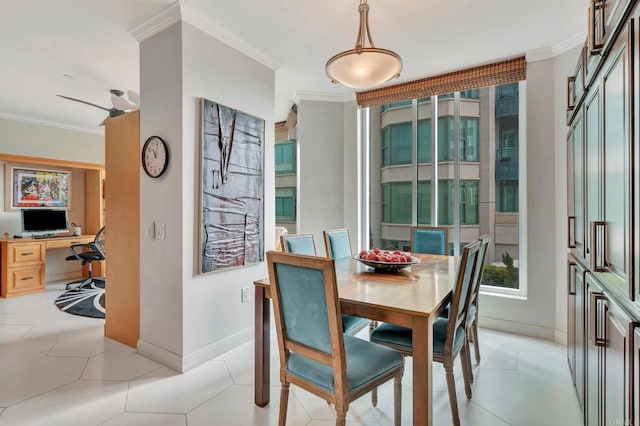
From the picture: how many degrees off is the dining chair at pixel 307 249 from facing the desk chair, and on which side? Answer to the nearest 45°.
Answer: approximately 180°

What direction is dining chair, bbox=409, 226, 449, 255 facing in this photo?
toward the camera

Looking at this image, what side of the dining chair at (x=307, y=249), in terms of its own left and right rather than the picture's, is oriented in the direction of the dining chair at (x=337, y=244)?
left

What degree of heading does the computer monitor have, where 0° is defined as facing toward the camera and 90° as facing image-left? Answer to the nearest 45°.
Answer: approximately 0°

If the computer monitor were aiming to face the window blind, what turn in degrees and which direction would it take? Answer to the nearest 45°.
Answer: approximately 45° to its left

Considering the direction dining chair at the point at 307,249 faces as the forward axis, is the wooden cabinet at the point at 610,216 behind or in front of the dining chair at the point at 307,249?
in front

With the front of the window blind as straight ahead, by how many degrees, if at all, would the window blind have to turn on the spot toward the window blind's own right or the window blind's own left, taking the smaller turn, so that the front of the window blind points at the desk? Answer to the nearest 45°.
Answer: approximately 45° to the window blind's own right

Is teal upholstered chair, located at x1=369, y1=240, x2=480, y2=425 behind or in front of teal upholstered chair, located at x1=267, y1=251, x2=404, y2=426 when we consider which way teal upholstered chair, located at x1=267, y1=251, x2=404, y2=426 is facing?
in front

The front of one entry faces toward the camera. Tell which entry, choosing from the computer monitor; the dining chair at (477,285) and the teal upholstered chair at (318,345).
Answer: the computer monitor

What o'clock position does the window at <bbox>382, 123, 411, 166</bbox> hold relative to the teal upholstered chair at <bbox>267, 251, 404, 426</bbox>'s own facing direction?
The window is roughly at 11 o'clock from the teal upholstered chair.

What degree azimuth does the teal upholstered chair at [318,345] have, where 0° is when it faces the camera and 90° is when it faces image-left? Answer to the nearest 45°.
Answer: approximately 225°

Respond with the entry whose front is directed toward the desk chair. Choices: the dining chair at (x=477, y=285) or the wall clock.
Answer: the dining chair

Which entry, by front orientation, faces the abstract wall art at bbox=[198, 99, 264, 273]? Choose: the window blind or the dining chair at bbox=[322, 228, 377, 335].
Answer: the window blind

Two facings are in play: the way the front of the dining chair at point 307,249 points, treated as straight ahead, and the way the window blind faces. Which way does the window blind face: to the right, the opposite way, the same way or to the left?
to the right

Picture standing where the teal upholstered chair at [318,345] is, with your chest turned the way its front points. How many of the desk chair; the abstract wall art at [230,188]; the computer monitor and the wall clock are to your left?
4

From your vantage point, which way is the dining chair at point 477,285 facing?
to the viewer's left

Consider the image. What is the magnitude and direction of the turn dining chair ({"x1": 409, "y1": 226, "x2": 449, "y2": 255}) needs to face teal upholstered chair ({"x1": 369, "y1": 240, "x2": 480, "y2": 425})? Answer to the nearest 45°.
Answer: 0° — it already faces it

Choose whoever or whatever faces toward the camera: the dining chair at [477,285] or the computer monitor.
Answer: the computer monitor
